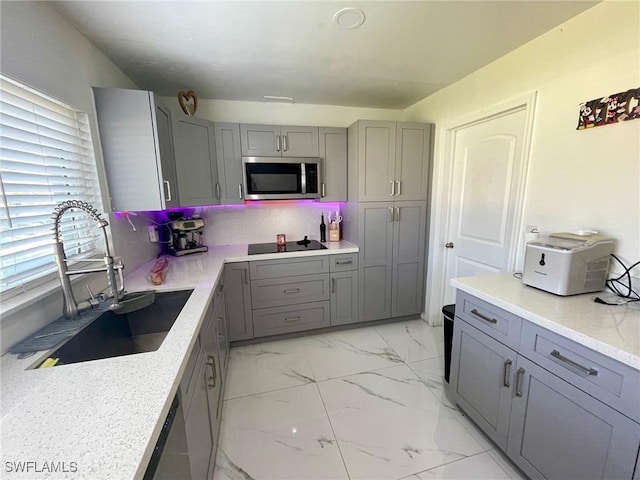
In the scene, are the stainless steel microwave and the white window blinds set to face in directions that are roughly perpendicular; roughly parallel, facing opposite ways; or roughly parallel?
roughly perpendicular

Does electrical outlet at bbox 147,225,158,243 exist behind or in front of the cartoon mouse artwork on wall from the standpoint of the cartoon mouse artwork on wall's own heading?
in front

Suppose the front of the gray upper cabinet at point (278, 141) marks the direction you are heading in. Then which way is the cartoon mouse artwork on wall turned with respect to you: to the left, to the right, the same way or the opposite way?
to the right

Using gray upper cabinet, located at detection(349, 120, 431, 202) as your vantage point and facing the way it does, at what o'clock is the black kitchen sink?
The black kitchen sink is roughly at 1 o'clock from the gray upper cabinet.

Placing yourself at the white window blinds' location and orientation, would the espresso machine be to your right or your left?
on your left

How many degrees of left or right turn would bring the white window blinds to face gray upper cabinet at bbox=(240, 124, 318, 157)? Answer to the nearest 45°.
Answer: approximately 45° to its left

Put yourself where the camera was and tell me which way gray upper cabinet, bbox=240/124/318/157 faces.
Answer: facing the viewer

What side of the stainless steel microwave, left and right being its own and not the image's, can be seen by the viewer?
front

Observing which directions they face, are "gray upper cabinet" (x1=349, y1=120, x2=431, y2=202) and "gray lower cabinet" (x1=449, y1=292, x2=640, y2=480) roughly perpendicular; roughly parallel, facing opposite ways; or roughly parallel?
roughly perpendicular

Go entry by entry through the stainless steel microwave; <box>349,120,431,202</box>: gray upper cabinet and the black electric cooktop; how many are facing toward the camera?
3

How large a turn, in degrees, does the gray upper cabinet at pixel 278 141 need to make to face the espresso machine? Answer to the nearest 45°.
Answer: approximately 90° to its right

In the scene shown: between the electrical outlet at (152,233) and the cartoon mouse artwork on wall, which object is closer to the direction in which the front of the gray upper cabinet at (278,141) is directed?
the cartoon mouse artwork on wall

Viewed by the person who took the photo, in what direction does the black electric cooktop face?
facing the viewer

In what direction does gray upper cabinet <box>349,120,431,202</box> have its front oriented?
toward the camera

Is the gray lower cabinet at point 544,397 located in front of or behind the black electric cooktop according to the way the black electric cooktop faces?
in front

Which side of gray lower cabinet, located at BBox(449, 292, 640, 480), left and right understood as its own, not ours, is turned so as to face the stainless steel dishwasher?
front
